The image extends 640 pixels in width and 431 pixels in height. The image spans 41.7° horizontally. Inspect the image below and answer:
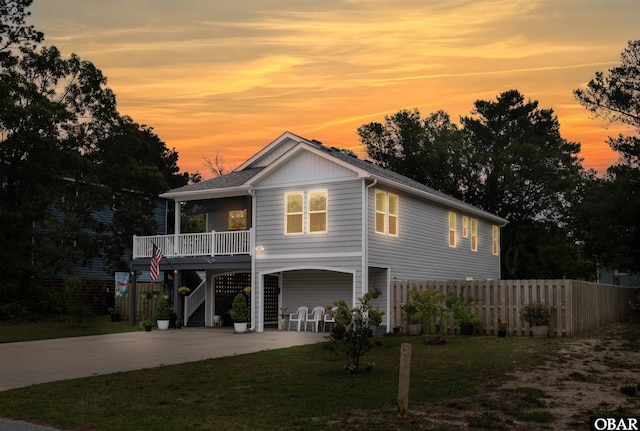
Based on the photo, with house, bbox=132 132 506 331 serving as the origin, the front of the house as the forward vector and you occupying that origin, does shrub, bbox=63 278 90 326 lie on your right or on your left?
on your right

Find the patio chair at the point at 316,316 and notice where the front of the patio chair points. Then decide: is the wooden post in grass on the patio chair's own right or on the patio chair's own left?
on the patio chair's own left

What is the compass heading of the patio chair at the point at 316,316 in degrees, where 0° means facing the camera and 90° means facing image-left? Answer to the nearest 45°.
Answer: approximately 45°

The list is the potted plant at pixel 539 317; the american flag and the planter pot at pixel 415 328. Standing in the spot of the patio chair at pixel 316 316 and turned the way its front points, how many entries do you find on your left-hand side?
2

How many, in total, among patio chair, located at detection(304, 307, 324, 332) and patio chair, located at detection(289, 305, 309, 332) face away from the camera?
0

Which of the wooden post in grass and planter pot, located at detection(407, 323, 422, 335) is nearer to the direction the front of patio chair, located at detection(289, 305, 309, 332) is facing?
the wooden post in grass

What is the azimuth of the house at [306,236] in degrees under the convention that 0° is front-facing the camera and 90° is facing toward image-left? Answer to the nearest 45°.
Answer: approximately 45°

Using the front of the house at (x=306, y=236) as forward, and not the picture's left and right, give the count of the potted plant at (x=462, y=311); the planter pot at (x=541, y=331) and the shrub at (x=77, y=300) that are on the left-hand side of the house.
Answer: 2

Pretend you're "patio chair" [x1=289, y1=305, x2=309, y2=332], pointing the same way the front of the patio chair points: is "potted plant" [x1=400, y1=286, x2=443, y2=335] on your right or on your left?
on your left

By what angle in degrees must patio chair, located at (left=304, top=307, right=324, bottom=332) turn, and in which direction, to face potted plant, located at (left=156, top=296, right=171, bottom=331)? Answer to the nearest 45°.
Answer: approximately 45° to its right

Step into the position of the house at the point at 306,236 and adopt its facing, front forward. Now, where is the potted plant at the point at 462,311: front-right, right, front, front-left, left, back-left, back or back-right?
left

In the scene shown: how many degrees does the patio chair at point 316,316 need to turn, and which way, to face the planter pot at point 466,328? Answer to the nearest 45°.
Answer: approximately 90° to its left
